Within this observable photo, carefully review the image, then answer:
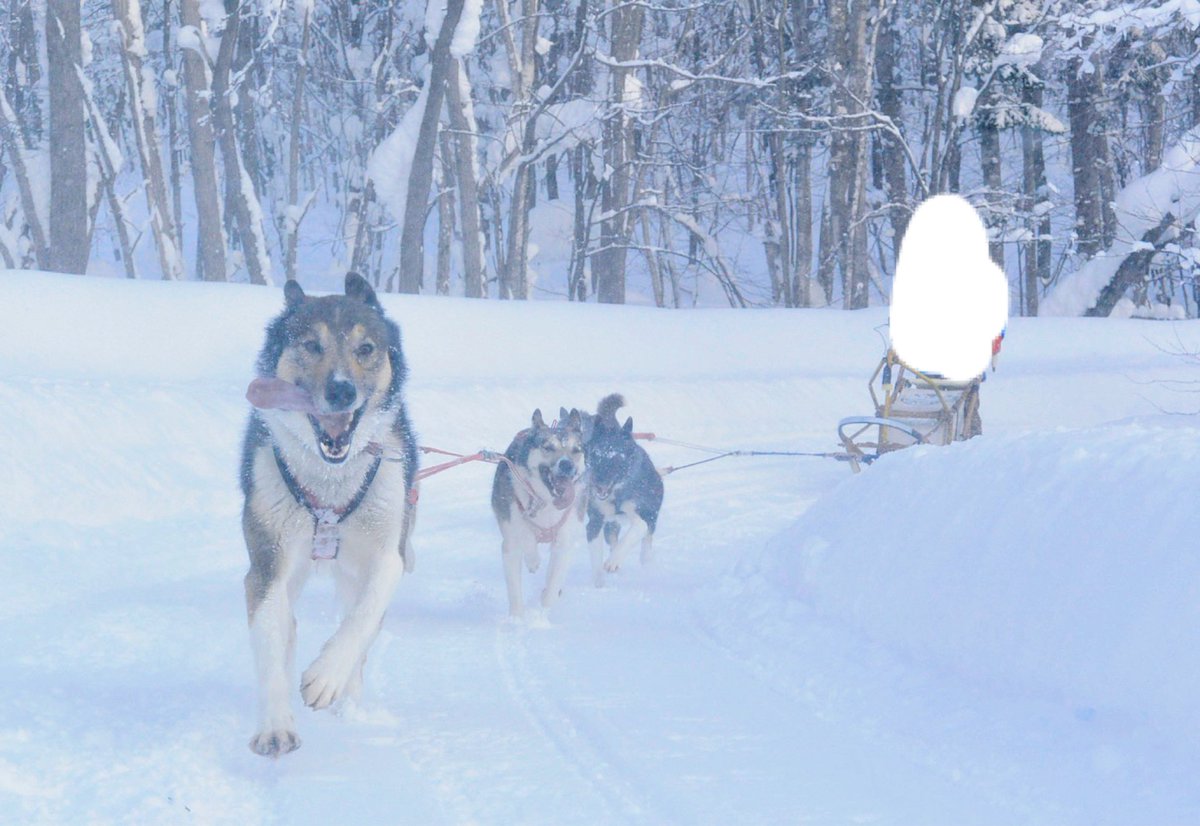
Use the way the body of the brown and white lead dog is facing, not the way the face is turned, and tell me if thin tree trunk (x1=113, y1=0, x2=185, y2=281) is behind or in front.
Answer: behind

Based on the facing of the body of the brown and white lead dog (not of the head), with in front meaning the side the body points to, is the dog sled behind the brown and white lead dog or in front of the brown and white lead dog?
behind

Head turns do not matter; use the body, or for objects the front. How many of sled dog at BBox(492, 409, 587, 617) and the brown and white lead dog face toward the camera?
2

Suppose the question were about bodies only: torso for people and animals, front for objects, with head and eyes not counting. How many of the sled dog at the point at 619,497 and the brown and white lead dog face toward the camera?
2

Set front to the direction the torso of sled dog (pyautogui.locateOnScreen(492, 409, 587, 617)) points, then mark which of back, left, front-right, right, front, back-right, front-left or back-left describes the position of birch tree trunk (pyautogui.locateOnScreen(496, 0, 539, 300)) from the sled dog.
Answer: back

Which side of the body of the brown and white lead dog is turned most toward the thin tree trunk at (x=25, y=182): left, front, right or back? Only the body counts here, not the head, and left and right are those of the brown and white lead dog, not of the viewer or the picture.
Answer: back

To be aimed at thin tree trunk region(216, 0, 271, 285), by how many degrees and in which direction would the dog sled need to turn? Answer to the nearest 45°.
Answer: approximately 90° to its right

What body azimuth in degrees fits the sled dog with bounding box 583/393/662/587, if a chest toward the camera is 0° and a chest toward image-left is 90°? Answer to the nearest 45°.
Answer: approximately 0°
